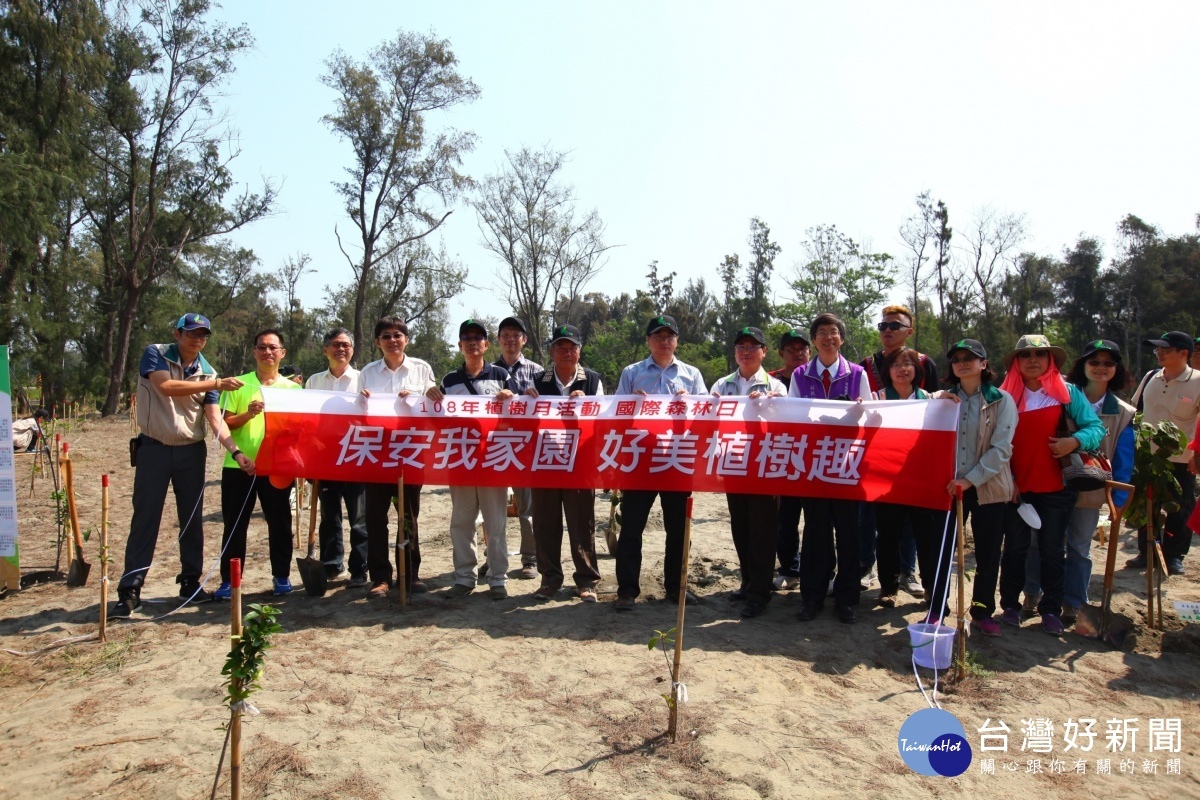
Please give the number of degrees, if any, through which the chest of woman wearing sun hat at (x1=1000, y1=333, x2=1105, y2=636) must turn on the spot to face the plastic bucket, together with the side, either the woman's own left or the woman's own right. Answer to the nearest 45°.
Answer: approximately 45° to the woman's own right

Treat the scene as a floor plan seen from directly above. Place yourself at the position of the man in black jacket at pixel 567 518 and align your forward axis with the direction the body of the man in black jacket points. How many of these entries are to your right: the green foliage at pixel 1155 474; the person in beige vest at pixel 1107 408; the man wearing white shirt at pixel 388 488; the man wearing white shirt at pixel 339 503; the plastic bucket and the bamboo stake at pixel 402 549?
3

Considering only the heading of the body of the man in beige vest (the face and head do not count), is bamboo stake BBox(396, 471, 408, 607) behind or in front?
in front

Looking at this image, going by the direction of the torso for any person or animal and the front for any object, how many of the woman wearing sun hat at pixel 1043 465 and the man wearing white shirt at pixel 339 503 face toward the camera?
2

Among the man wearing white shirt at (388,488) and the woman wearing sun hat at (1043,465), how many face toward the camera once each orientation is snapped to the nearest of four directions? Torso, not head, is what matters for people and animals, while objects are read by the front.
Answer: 2

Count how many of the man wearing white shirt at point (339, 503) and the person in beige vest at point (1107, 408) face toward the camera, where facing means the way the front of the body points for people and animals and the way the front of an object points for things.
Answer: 2
